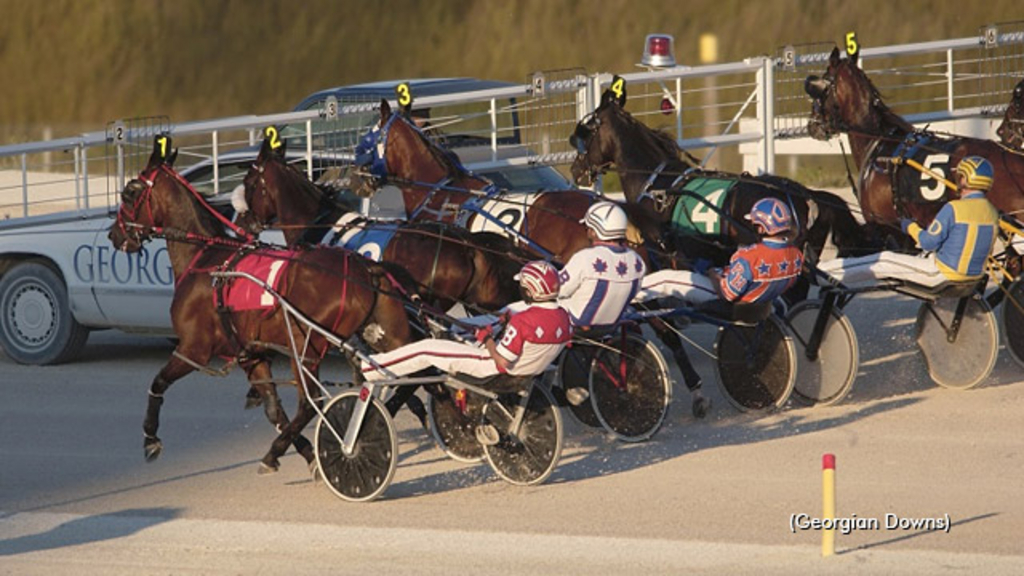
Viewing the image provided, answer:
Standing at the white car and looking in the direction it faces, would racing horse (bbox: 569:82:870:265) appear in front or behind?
behind

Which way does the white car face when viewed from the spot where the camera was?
facing away from the viewer and to the left of the viewer

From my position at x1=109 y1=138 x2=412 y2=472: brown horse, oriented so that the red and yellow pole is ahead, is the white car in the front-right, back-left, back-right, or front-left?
back-left

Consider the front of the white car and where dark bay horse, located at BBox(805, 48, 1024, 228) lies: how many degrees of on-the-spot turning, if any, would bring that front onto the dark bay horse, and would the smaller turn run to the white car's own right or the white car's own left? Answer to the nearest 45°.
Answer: approximately 135° to the white car's own right

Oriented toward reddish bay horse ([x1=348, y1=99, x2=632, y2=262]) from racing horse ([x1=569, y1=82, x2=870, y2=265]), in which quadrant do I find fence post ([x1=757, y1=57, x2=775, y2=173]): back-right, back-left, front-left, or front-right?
back-right

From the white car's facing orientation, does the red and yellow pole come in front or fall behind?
behind
